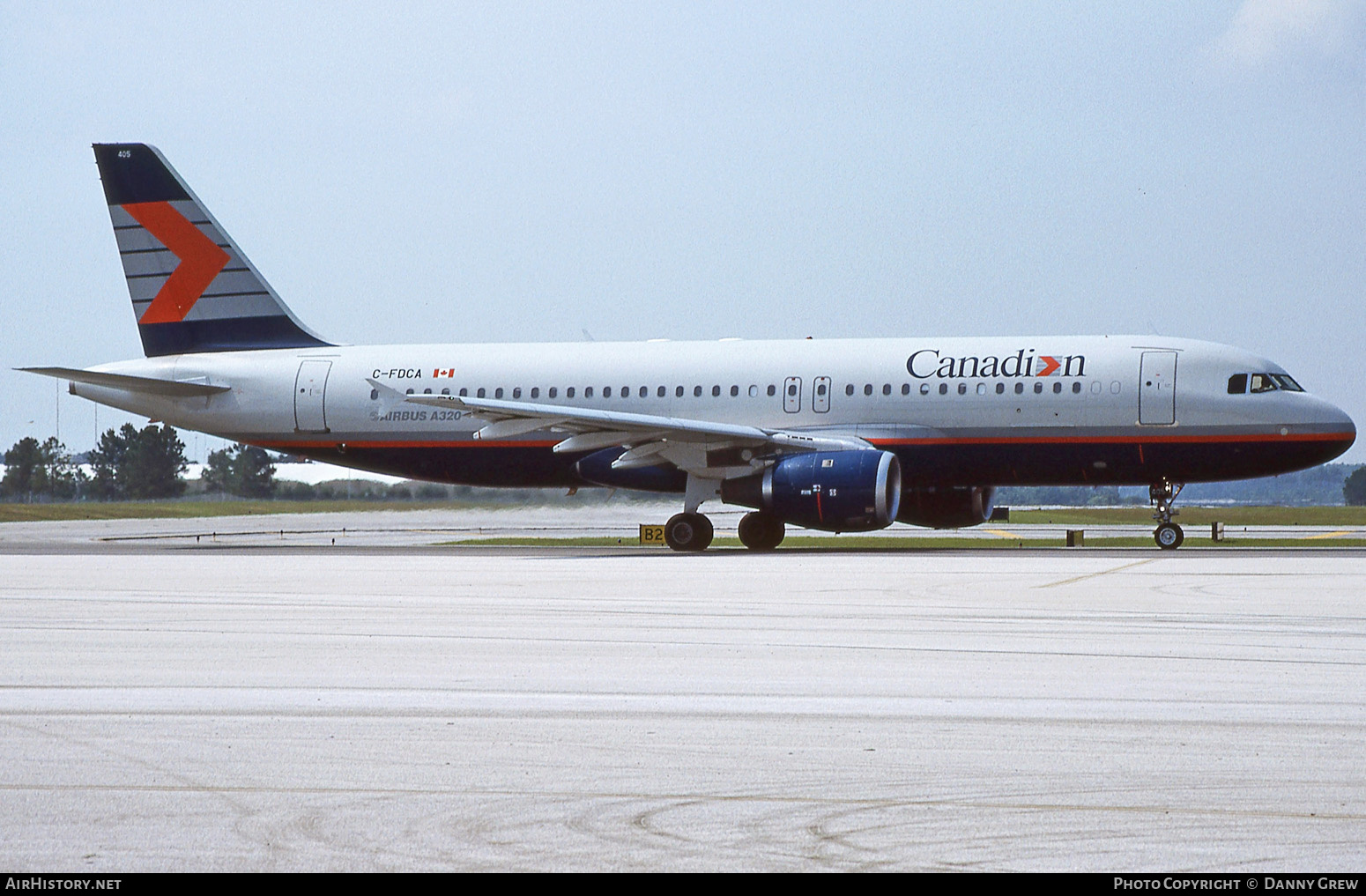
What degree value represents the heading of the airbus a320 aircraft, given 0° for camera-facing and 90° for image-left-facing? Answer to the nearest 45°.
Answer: approximately 270°
